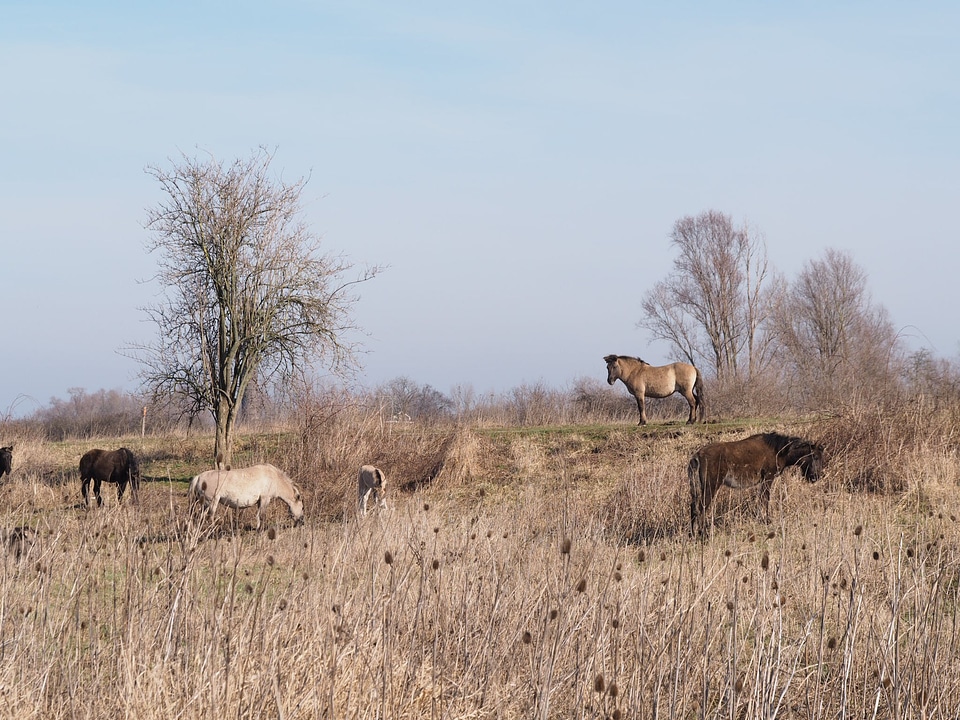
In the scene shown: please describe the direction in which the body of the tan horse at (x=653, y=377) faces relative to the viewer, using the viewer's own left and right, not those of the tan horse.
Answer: facing to the left of the viewer

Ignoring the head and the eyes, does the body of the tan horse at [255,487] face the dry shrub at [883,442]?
yes

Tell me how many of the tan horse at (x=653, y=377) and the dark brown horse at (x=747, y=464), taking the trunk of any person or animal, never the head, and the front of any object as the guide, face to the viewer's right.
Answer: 1

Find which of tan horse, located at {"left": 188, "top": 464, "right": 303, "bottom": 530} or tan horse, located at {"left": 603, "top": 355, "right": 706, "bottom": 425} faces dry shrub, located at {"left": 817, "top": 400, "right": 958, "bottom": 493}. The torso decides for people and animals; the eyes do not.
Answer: tan horse, located at {"left": 188, "top": 464, "right": 303, "bottom": 530}

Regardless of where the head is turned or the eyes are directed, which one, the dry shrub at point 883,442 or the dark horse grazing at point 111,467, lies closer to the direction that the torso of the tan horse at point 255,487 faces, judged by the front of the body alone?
the dry shrub

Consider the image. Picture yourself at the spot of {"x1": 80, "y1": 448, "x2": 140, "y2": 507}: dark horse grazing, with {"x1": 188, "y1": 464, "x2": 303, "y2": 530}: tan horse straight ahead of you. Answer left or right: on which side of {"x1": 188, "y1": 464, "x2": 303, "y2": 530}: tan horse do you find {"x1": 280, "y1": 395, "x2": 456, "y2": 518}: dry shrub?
left

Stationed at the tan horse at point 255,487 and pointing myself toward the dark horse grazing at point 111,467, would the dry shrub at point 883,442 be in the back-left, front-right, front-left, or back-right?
back-right

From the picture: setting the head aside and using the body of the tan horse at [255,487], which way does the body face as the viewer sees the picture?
to the viewer's right

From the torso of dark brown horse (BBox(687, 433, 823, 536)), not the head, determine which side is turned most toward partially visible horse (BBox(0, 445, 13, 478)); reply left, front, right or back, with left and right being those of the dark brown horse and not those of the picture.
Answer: back

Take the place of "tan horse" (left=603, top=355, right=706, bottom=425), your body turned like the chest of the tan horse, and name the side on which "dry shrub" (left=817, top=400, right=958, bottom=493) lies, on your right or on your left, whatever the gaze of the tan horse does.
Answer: on your left

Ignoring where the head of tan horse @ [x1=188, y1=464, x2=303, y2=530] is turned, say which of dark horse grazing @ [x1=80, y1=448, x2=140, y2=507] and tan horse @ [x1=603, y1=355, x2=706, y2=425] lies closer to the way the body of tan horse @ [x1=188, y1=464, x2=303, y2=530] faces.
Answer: the tan horse

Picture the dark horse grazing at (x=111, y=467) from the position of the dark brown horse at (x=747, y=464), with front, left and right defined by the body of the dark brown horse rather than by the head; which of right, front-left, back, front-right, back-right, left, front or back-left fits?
back

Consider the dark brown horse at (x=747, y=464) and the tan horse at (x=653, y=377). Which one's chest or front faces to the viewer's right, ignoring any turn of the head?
the dark brown horse

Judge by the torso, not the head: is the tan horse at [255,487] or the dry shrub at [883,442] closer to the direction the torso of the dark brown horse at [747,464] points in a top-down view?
the dry shrub

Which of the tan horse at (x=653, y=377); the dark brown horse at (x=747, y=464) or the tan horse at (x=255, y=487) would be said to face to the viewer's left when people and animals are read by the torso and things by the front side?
the tan horse at (x=653, y=377)

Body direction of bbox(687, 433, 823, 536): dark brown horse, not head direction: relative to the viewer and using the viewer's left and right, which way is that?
facing to the right of the viewer
